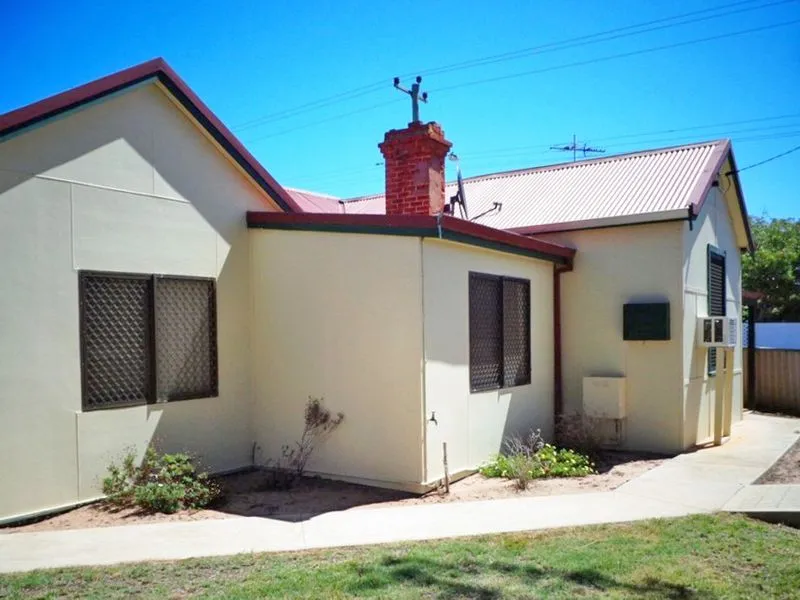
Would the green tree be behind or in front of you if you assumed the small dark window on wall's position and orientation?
behind

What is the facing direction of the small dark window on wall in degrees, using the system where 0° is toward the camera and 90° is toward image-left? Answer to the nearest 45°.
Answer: approximately 0°

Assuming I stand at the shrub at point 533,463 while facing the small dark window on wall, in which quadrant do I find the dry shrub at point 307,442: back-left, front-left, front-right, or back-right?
back-left

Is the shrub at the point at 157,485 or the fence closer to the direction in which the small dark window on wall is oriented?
the shrub
